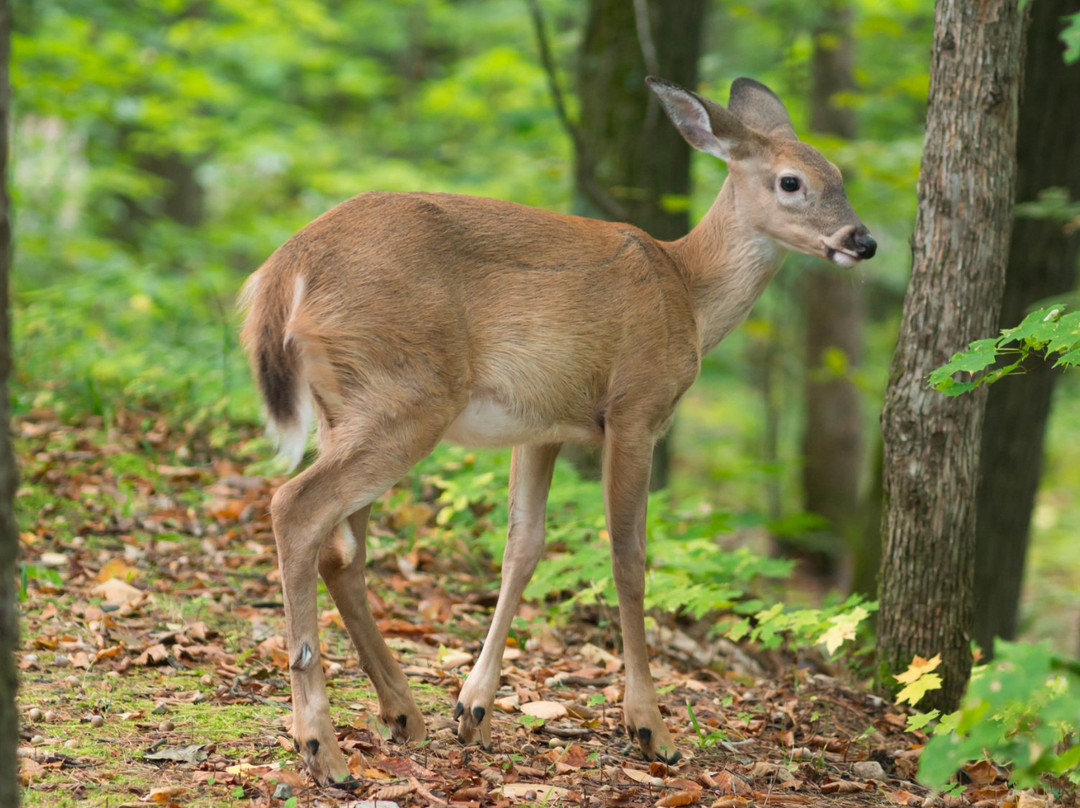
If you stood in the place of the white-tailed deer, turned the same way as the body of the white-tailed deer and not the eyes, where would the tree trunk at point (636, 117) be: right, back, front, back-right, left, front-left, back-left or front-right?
left

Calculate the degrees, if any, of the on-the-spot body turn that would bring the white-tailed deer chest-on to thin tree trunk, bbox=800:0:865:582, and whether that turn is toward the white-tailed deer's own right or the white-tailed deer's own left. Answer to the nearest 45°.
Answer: approximately 90° to the white-tailed deer's own left

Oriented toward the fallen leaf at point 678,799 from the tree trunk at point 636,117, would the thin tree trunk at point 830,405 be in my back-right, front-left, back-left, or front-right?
back-left

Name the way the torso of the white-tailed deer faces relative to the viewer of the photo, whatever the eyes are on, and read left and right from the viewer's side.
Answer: facing to the right of the viewer

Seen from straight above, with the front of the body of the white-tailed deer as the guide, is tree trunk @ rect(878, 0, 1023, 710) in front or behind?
in front

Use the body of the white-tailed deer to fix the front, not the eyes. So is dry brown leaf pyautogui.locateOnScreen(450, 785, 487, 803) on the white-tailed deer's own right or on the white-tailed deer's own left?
on the white-tailed deer's own right

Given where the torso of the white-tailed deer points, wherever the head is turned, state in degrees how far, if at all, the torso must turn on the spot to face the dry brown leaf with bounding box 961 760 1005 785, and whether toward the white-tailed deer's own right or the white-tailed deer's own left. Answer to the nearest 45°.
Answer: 0° — it already faces it

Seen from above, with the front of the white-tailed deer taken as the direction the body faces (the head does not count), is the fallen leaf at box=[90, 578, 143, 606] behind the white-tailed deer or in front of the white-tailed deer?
behind

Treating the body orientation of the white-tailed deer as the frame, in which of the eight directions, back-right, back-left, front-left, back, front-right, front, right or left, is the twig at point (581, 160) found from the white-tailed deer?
left

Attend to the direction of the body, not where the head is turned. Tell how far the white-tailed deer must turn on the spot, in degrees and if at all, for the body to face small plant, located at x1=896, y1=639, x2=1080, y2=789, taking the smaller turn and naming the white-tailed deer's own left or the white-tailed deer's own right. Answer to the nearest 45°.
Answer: approximately 45° to the white-tailed deer's own right

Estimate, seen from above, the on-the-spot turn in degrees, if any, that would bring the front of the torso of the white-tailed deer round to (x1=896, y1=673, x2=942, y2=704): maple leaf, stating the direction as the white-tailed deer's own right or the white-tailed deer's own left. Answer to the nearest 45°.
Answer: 0° — it already faces it

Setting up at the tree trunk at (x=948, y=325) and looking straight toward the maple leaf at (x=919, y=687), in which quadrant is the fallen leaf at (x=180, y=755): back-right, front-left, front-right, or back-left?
front-right

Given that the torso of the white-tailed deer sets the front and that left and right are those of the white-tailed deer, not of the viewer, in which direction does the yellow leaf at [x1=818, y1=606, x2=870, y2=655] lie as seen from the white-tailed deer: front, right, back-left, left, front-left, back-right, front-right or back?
front

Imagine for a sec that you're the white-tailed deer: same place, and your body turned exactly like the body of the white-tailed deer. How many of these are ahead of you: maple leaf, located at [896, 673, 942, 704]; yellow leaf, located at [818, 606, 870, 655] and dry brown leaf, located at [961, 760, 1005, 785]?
3
